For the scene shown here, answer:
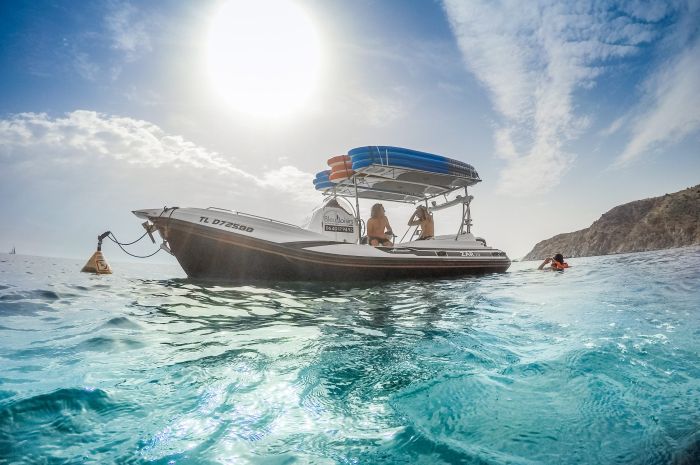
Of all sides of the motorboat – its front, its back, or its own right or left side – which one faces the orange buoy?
front

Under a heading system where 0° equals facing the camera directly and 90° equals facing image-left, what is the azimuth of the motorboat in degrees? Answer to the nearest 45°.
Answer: approximately 90°
